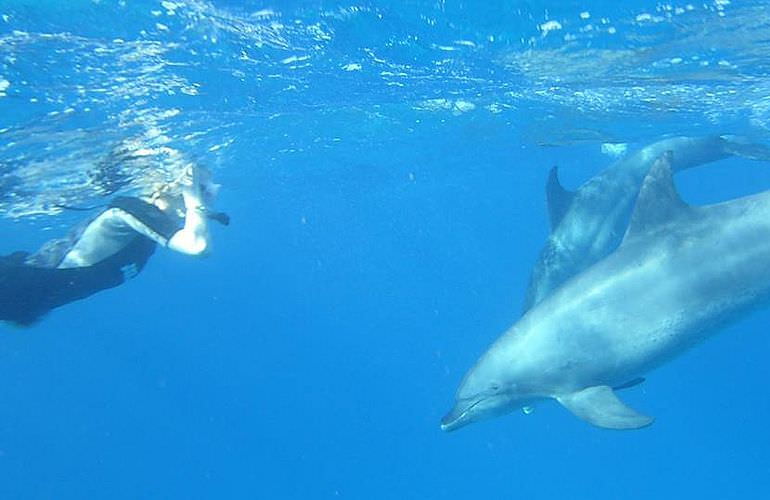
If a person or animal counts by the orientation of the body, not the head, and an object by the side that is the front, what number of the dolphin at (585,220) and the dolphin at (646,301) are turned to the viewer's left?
2

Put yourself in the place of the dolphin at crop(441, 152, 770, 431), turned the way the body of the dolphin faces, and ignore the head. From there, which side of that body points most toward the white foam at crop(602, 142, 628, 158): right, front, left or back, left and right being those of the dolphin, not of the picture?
right

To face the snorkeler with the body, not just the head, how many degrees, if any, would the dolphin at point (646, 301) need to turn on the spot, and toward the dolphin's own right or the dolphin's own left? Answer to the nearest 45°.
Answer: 0° — it already faces them

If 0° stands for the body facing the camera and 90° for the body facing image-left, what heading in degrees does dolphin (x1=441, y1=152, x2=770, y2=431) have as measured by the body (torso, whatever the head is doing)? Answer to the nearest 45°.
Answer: approximately 90°

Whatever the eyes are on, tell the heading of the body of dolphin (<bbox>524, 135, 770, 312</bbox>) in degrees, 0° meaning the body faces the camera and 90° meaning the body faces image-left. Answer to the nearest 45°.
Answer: approximately 90°

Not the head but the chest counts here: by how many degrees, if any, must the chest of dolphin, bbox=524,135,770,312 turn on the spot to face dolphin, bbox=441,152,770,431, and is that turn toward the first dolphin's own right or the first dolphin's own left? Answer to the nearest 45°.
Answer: approximately 90° to the first dolphin's own left
